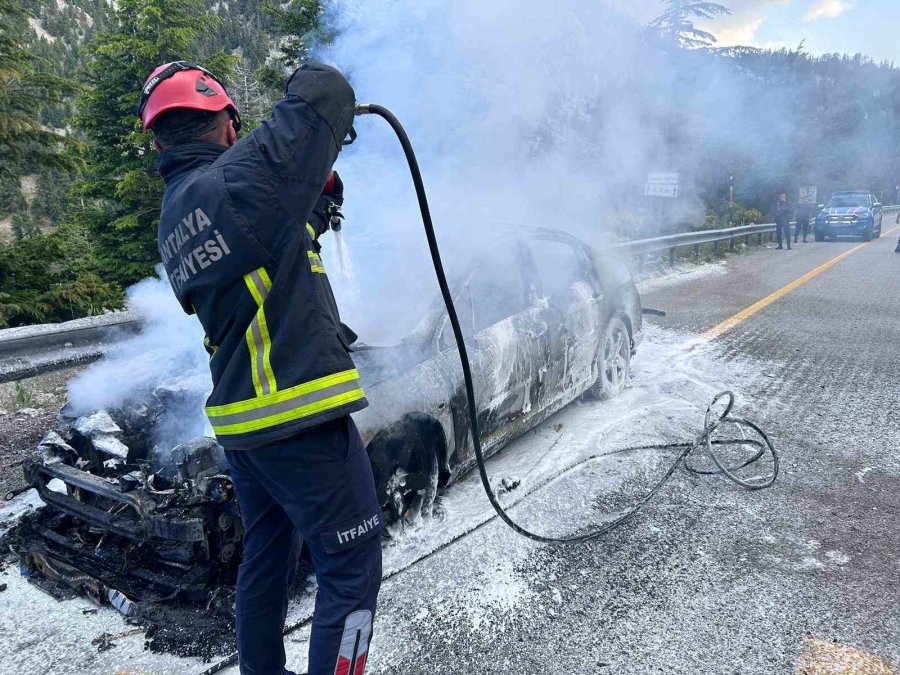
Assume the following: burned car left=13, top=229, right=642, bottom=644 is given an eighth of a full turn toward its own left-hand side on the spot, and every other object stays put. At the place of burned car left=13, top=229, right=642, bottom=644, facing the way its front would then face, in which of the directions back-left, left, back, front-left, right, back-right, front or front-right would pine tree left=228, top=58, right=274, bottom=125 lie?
back

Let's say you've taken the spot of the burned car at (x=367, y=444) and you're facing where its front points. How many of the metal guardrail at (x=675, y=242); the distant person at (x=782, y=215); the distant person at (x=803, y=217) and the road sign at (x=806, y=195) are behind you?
4

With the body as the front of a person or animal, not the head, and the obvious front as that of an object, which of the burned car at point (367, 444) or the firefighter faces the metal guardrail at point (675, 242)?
the firefighter

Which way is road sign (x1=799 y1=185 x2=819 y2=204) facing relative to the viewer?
toward the camera

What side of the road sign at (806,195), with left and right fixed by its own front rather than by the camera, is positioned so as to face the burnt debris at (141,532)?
front

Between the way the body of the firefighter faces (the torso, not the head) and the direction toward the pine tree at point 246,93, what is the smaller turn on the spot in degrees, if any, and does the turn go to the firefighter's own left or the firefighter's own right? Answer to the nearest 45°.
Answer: approximately 45° to the firefighter's own left

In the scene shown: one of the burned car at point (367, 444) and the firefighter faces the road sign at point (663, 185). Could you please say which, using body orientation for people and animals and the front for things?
the firefighter

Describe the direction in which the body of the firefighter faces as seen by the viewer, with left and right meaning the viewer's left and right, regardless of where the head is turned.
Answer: facing away from the viewer and to the right of the viewer

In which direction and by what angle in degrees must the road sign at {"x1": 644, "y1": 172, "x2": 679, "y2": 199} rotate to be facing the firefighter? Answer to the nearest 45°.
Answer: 0° — it already faces them

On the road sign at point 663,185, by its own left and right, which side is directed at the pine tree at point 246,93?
right

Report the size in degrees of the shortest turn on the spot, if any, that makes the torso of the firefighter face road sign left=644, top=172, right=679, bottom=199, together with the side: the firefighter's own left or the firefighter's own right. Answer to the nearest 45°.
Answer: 0° — they already face it

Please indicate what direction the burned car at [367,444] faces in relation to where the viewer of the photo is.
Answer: facing the viewer and to the left of the viewer
